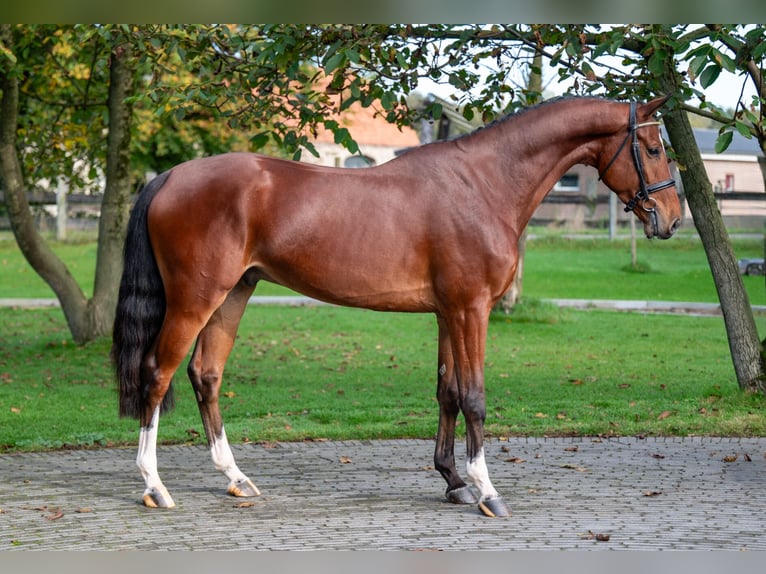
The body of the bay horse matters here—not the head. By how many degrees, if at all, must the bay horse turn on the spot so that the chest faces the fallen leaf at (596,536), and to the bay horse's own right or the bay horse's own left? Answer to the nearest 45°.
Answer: approximately 45° to the bay horse's own right

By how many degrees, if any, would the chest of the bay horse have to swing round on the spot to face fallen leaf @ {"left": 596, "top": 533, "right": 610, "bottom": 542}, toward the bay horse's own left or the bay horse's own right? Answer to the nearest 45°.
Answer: approximately 45° to the bay horse's own right

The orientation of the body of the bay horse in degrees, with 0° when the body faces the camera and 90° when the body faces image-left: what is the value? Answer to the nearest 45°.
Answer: approximately 270°

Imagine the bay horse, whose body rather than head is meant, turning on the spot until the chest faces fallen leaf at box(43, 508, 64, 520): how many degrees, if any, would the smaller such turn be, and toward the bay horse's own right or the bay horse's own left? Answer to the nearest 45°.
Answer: approximately 180°

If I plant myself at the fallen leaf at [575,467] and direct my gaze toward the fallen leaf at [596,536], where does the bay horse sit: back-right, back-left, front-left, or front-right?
front-right

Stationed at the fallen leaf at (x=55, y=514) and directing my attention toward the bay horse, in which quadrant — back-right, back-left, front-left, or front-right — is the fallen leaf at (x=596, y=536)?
front-right

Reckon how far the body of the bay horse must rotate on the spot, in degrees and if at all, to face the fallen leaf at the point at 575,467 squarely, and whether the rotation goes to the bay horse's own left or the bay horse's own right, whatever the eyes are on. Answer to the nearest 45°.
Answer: approximately 45° to the bay horse's own left
